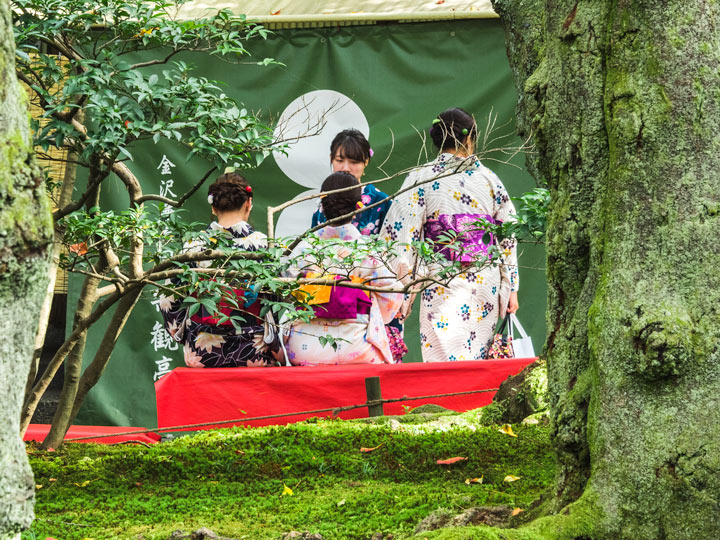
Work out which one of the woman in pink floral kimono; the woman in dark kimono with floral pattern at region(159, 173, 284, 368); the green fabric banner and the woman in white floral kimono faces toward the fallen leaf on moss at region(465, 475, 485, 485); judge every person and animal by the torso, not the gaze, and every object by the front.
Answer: the green fabric banner

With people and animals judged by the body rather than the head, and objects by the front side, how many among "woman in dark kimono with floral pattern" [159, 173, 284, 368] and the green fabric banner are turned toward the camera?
1

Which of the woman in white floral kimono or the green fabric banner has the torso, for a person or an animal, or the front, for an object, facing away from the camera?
the woman in white floral kimono

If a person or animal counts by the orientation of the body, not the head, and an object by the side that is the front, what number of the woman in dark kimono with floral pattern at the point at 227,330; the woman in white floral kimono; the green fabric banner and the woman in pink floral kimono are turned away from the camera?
3

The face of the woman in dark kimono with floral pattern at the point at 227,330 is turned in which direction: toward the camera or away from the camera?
away from the camera

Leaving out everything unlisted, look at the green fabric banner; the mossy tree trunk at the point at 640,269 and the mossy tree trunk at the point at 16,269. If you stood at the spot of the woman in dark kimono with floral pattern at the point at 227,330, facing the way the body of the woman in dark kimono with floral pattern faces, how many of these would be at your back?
2

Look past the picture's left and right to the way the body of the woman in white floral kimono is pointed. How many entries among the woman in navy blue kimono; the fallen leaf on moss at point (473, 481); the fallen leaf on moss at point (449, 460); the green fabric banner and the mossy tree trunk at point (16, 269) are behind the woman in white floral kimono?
3

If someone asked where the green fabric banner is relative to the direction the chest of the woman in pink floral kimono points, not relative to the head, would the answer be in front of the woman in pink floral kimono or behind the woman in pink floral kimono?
in front

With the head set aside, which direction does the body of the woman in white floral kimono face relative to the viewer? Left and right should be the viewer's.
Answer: facing away from the viewer

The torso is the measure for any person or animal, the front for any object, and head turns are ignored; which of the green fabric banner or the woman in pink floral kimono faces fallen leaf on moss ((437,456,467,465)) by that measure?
the green fabric banner

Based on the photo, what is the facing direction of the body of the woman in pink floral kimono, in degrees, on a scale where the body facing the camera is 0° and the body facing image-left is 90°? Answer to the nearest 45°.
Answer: approximately 180°

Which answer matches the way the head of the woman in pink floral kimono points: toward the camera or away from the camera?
away from the camera

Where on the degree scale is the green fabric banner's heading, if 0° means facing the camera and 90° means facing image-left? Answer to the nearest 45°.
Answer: approximately 0°

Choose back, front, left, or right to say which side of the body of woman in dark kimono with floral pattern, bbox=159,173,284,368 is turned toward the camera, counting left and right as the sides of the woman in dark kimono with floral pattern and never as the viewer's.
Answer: back
